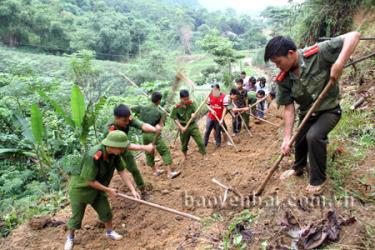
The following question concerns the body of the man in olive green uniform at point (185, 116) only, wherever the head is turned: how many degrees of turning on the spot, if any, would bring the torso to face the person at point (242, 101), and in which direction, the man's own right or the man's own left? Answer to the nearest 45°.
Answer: approximately 135° to the man's own left

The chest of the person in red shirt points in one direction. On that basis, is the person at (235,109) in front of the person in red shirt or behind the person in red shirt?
behind

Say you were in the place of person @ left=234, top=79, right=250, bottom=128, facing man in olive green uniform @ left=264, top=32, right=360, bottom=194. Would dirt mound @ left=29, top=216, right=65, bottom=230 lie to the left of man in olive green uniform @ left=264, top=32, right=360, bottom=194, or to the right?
right

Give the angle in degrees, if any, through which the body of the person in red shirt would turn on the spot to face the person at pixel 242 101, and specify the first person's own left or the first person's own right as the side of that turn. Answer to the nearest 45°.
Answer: approximately 135° to the first person's own left

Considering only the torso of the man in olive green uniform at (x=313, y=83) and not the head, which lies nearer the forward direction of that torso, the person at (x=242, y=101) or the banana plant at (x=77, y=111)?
the banana plant

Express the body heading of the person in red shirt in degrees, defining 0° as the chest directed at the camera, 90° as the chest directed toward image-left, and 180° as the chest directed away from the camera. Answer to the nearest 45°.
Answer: approximately 0°

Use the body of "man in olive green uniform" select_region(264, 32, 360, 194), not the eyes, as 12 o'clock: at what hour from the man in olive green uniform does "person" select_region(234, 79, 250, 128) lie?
The person is roughly at 4 o'clock from the man in olive green uniform.

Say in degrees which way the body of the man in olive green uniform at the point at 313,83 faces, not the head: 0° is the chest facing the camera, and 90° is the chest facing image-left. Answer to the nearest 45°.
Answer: approximately 45°

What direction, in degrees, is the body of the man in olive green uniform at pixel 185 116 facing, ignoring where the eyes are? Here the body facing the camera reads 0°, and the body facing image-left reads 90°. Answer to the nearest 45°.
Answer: approximately 0°

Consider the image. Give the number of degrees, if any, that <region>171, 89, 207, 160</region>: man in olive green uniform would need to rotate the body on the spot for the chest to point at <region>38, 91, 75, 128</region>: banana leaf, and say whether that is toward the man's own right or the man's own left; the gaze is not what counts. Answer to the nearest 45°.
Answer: approximately 90° to the man's own right
